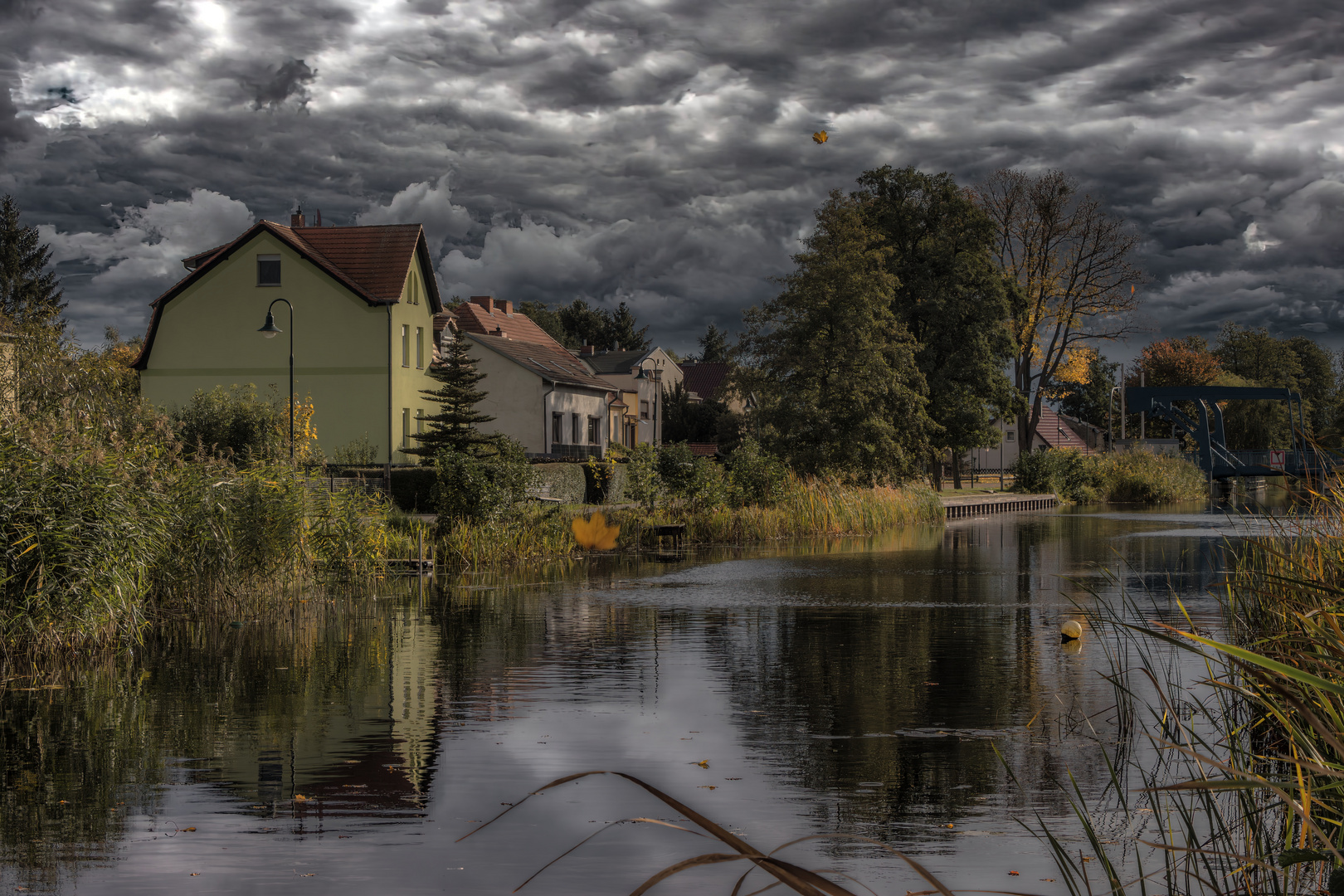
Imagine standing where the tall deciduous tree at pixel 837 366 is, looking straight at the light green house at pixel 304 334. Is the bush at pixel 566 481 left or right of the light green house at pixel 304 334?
left
